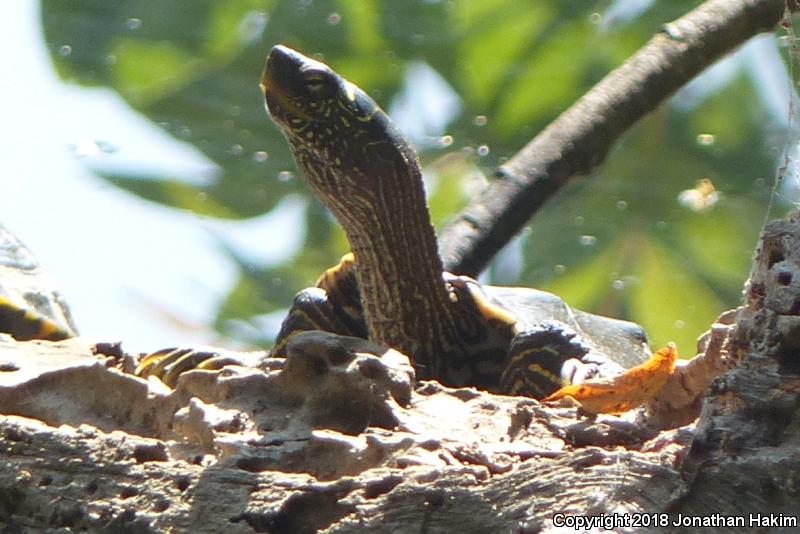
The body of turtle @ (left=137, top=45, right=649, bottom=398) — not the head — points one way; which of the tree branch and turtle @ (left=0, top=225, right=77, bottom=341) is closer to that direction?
the turtle

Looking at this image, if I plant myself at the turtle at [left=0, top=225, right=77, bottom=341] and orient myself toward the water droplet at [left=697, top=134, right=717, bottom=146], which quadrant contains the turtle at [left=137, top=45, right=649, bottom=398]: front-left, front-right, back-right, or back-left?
front-right

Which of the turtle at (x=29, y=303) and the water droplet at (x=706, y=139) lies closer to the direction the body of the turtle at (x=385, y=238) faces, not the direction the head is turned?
the turtle

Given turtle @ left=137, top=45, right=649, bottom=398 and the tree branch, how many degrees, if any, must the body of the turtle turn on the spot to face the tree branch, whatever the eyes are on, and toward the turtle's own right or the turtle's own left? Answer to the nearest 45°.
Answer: approximately 180°

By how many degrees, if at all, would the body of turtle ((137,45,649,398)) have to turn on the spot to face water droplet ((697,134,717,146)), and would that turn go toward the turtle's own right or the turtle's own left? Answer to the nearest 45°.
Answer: approximately 180°

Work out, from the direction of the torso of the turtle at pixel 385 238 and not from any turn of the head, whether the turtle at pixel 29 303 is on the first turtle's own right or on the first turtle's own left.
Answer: on the first turtle's own right
